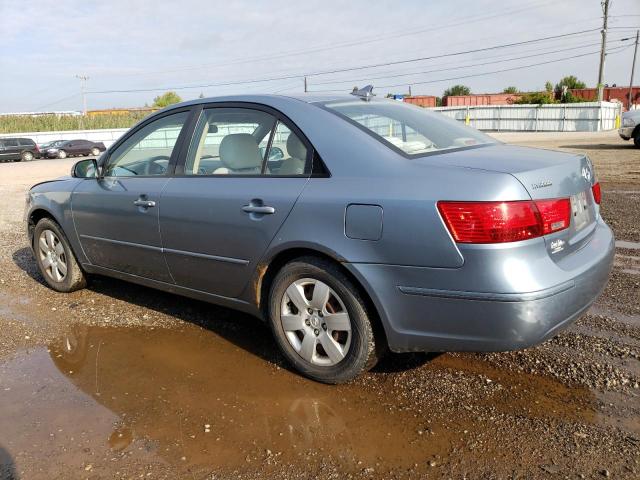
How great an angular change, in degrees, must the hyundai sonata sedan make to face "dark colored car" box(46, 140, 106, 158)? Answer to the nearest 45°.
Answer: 0° — it already faces it

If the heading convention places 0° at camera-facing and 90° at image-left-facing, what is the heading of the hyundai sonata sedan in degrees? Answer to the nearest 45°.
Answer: approximately 135°

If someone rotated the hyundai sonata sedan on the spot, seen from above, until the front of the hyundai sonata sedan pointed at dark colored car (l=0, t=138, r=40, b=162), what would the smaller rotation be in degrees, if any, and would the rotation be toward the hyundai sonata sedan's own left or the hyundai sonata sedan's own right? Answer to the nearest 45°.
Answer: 0° — it already faces it

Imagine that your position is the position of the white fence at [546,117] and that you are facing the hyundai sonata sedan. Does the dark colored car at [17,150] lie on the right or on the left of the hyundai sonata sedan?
right

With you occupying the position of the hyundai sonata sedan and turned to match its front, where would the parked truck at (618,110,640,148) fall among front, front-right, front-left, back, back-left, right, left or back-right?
right

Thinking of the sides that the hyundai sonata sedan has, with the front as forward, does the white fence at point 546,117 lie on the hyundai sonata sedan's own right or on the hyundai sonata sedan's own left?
on the hyundai sonata sedan's own right

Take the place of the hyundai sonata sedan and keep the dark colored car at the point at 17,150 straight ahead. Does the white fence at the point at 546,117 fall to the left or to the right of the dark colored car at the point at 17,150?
right

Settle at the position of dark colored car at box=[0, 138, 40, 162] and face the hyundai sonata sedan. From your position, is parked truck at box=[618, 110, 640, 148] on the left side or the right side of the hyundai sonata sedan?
left

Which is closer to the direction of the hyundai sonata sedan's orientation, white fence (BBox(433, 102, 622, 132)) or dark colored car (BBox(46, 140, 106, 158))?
the dark colored car
